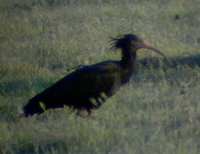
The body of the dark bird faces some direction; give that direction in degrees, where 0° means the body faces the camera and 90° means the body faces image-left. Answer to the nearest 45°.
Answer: approximately 270°
